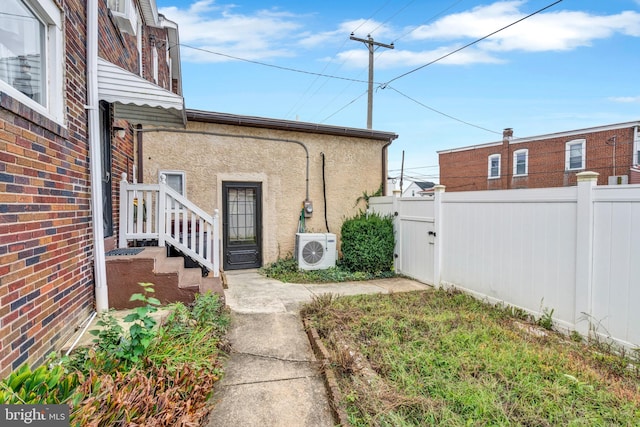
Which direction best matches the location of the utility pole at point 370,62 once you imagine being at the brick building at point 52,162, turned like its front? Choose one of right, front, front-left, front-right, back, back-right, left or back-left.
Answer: front-left

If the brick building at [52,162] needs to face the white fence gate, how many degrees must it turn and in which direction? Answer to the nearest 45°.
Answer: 0° — it already faces it

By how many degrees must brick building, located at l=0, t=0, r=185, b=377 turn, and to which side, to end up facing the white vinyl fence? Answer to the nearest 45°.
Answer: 0° — it already faces it

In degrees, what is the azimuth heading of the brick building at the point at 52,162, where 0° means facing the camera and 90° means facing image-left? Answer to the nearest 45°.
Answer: approximately 270°

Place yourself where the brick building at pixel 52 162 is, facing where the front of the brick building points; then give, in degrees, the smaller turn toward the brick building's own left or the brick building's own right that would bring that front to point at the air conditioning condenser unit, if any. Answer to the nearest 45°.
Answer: approximately 45° to the brick building's own left

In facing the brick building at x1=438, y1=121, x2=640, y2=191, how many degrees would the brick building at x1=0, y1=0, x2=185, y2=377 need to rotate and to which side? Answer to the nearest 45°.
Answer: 0° — it already faces it
